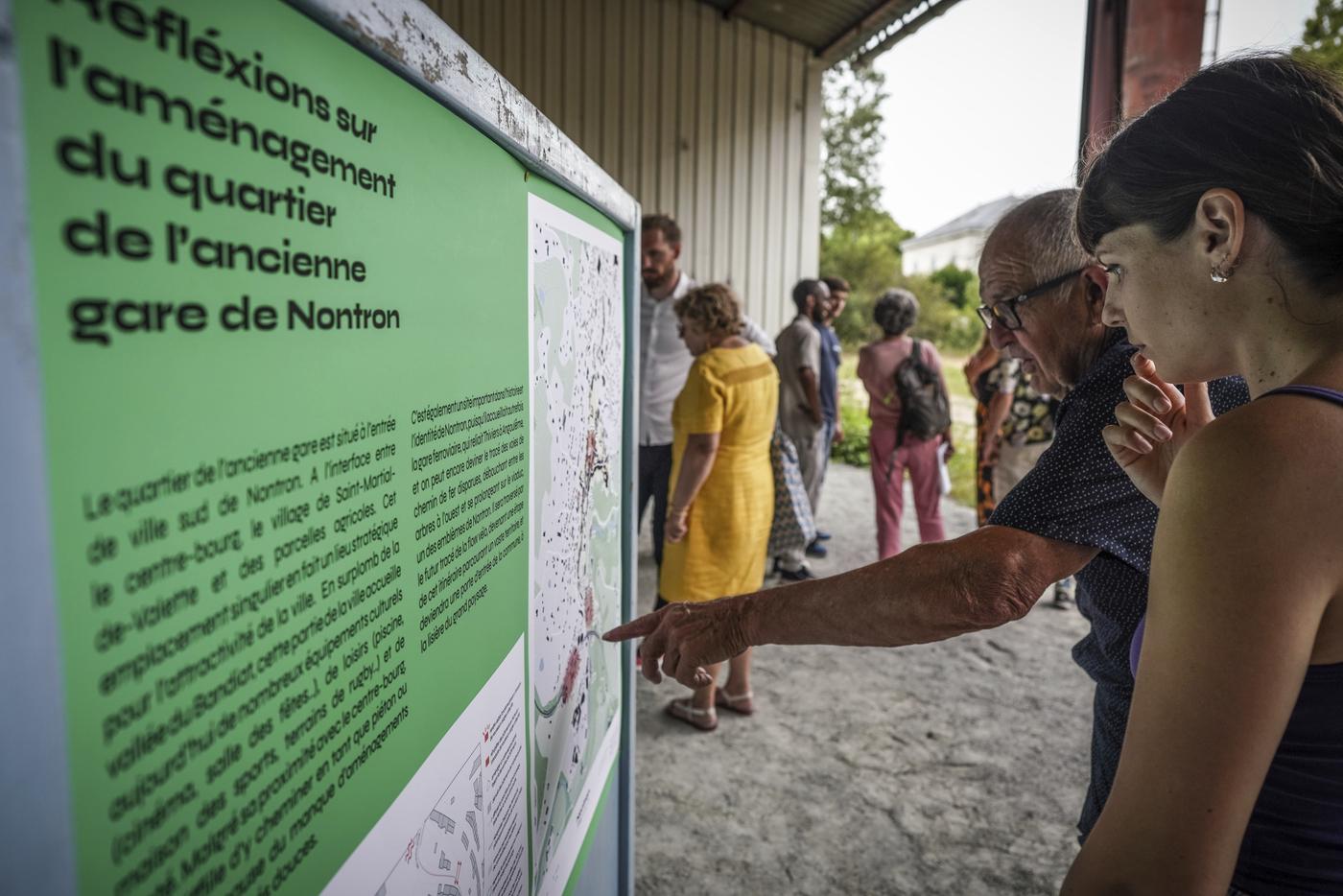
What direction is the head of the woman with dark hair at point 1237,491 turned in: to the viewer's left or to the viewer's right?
to the viewer's left

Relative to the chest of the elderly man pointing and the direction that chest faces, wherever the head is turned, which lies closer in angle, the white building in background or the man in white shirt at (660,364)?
the man in white shirt

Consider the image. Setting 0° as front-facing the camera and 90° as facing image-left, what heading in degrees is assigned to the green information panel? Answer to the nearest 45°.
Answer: approximately 315°

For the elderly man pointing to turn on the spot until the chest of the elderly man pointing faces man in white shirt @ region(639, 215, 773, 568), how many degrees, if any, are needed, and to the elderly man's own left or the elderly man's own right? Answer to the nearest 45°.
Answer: approximately 45° to the elderly man's own right

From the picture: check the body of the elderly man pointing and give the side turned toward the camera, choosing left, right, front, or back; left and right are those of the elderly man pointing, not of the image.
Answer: left

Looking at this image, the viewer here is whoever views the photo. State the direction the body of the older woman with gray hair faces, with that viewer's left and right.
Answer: facing away from the viewer

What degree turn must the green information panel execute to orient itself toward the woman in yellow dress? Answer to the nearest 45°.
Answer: approximately 90° to its left

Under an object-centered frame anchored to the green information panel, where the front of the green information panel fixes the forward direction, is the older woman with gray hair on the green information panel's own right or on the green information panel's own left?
on the green information panel's own left

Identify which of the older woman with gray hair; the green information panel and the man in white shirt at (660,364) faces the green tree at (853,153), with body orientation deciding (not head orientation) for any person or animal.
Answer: the older woman with gray hair

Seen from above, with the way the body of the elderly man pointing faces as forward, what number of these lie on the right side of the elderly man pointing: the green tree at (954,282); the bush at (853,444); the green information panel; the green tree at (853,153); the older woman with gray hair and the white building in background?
5

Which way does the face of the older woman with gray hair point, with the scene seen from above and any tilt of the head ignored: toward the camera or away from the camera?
away from the camera

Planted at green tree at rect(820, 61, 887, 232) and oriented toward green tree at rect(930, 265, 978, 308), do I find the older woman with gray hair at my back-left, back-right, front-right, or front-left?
back-right

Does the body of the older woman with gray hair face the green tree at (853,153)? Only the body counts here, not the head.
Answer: yes

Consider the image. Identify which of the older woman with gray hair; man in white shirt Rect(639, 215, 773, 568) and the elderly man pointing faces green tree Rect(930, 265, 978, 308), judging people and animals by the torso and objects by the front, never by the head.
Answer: the older woman with gray hair

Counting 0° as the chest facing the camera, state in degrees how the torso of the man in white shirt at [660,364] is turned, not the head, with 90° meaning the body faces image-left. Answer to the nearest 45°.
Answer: approximately 45°
